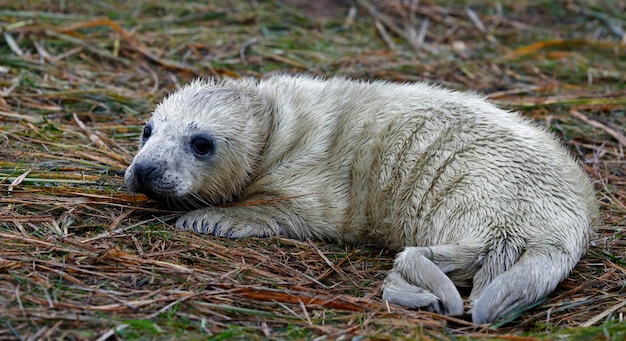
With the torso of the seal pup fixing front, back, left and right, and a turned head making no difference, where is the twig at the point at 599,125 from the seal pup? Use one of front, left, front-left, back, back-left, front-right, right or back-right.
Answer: back-right

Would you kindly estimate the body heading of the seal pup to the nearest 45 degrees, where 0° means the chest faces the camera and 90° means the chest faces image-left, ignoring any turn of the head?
approximately 90°
